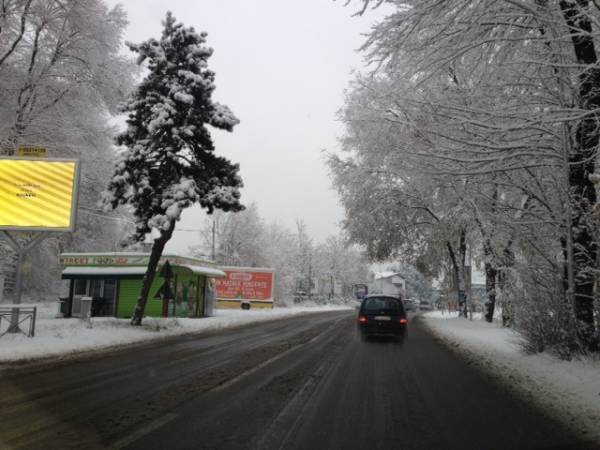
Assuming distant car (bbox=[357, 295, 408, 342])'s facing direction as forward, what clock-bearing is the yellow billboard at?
The yellow billboard is roughly at 8 o'clock from the distant car.

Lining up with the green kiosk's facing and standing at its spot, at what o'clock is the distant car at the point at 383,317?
The distant car is roughly at 11 o'clock from the green kiosk.

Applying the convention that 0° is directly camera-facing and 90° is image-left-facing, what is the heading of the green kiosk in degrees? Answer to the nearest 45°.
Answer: approximately 0°

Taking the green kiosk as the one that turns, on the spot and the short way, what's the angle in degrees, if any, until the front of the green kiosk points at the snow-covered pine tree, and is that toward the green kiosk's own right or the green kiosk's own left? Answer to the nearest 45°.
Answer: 0° — it already faces it

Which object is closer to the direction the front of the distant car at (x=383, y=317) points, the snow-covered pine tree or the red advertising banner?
the red advertising banner

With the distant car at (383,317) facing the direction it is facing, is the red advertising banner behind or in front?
in front

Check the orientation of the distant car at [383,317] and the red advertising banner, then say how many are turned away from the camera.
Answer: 1

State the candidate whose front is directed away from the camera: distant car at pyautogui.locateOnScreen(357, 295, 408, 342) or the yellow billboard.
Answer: the distant car

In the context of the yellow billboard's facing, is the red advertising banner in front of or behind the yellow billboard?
behind

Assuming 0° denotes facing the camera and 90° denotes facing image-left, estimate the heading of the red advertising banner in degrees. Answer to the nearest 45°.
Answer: approximately 0°

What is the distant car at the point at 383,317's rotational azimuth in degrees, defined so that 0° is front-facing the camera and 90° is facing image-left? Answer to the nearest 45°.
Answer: approximately 180°
